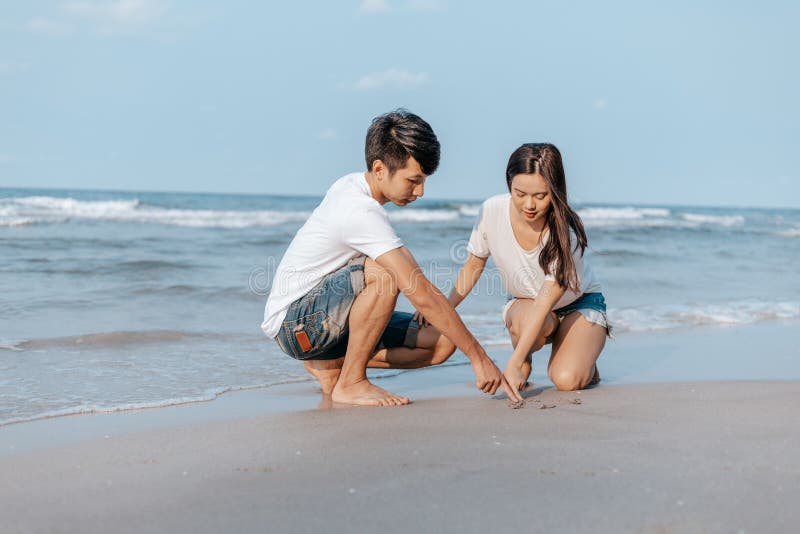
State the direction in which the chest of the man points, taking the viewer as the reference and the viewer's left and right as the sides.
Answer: facing to the right of the viewer

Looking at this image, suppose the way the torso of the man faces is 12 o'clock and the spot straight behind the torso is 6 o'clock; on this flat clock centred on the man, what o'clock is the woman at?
The woman is roughly at 11 o'clock from the man.
